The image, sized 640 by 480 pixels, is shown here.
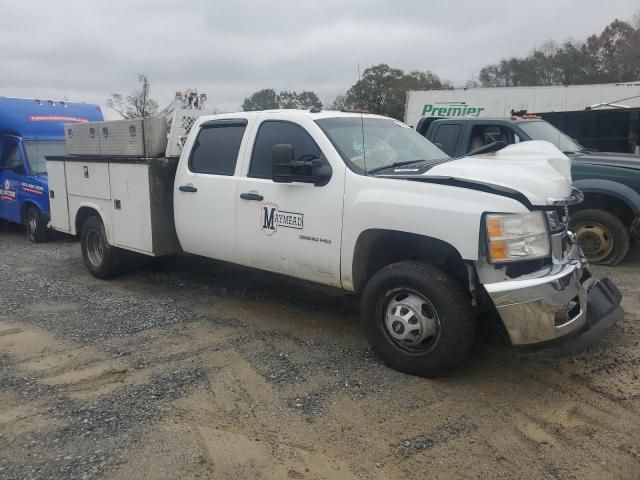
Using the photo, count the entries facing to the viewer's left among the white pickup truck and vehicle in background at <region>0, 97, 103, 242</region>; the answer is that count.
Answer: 0

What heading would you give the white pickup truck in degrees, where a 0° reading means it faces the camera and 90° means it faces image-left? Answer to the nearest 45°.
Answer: approximately 315°

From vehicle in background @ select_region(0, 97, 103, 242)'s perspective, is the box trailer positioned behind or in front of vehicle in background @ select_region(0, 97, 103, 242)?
in front

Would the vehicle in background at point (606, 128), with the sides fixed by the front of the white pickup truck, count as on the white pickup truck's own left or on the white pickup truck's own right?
on the white pickup truck's own left

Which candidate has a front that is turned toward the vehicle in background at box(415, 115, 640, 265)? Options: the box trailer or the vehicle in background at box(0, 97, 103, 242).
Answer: the vehicle in background at box(0, 97, 103, 242)

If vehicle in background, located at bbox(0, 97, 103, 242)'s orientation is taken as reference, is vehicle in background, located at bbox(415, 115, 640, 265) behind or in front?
in front

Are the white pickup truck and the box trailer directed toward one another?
no

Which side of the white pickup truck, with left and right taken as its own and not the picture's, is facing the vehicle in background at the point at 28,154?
back
